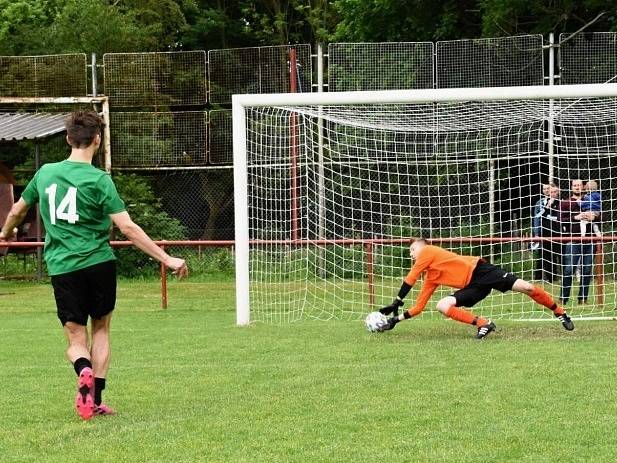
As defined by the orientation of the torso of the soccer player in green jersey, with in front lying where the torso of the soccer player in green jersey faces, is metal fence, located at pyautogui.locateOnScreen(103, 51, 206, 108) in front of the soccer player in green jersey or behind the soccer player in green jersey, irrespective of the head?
in front

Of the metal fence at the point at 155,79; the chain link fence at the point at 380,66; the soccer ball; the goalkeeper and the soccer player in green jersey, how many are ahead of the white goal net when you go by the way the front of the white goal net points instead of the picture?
3

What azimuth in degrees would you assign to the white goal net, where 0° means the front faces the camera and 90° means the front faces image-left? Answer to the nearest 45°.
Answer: approximately 0°

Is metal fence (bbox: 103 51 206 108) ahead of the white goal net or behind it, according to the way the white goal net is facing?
behind

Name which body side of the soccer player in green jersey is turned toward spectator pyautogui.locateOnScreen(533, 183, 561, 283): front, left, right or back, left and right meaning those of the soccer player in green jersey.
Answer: front

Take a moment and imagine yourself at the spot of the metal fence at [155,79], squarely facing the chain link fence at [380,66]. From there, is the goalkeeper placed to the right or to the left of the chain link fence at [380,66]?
right

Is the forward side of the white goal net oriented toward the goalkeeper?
yes

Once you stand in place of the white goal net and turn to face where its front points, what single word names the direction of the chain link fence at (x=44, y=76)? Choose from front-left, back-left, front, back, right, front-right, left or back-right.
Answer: back-right

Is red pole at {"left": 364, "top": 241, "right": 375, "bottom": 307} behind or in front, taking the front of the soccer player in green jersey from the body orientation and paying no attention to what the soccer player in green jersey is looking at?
in front

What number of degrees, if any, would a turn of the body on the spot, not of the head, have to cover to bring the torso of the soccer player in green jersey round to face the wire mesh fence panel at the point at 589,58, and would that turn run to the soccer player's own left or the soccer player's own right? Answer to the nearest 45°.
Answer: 0° — they already face it

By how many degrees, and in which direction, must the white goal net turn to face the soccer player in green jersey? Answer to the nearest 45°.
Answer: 0° — it already faces them

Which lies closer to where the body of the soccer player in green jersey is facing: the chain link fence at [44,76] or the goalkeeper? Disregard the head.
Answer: the goalkeeper

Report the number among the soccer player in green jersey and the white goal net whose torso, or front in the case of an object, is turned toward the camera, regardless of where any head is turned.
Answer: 1

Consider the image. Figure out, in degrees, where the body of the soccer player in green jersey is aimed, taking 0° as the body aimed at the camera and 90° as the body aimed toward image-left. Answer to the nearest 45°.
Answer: approximately 225°

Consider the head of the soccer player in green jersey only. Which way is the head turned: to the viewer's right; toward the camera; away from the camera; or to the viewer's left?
away from the camera
